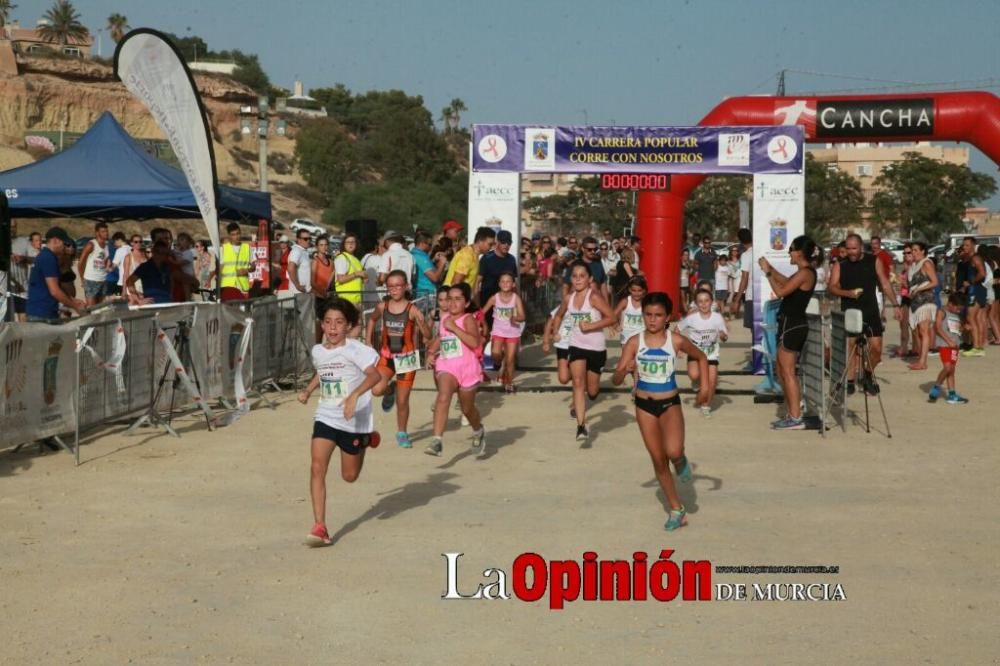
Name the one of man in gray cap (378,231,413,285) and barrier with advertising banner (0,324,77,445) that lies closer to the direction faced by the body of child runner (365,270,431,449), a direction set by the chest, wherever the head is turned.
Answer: the barrier with advertising banner

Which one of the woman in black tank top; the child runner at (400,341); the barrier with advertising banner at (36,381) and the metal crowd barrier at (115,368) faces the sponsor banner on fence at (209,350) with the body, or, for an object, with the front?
the woman in black tank top

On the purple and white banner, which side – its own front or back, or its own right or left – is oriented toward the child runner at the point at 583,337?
front

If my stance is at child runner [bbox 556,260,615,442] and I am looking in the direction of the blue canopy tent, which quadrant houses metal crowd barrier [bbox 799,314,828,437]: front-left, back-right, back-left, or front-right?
back-right

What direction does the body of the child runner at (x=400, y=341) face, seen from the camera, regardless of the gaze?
toward the camera

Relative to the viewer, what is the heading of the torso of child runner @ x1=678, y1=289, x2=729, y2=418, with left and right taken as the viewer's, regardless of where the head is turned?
facing the viewer

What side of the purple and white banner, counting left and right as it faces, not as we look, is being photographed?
front

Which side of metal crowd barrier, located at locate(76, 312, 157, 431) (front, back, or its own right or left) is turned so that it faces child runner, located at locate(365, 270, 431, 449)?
front

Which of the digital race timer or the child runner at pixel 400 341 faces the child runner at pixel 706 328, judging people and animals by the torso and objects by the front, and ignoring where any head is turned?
the digital race timer

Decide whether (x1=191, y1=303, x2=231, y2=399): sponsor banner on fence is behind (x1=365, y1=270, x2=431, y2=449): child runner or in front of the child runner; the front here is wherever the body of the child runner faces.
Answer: behind
